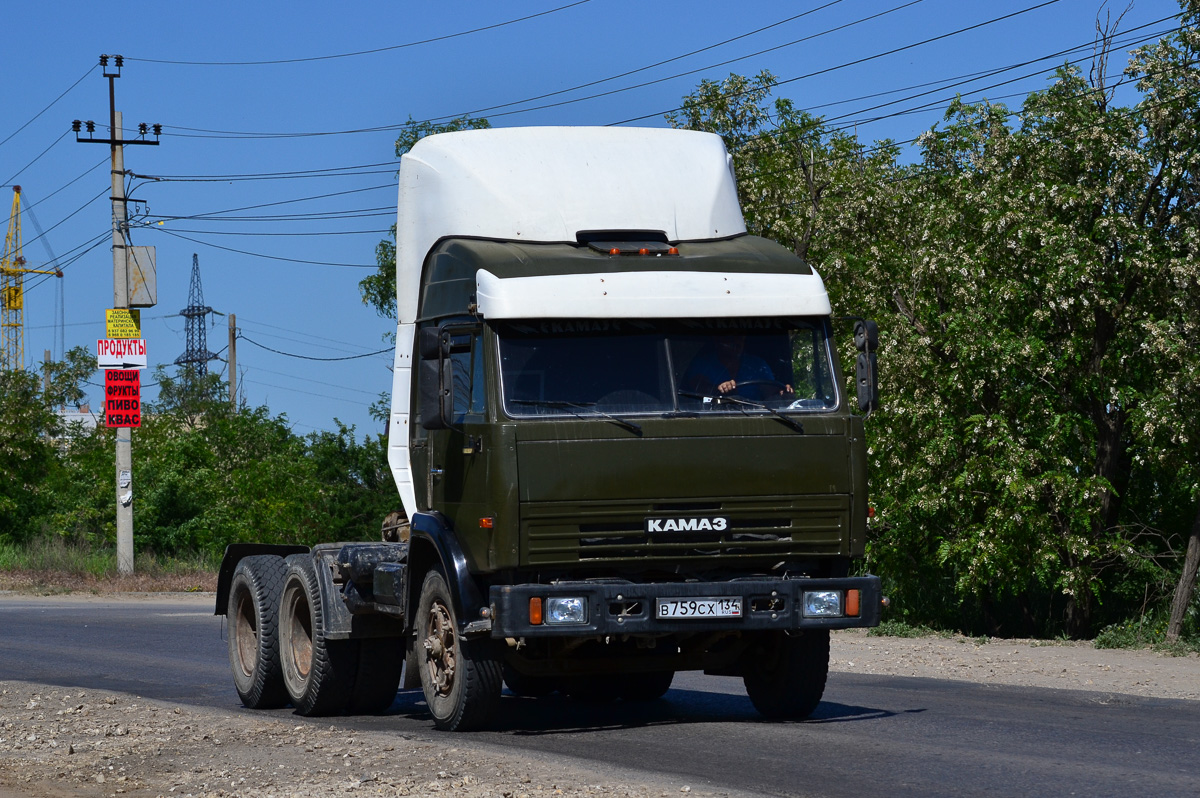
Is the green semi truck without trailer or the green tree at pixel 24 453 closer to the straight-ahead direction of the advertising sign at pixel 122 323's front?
the green semi truck without trailer

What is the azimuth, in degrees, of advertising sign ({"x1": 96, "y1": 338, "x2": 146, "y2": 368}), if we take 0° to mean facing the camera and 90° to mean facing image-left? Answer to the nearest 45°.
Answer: approximately 0°

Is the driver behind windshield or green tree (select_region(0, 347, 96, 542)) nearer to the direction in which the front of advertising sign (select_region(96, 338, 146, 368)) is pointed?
the driver behind windshield

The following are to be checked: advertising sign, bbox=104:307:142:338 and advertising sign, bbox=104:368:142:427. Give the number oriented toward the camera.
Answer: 2

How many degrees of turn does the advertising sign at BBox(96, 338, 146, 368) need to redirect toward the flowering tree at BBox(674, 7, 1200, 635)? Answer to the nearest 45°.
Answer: approximately 45° to its left

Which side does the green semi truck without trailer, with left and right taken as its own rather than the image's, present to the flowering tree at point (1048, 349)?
left

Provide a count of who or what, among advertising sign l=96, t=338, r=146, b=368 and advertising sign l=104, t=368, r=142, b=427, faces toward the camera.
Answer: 2
